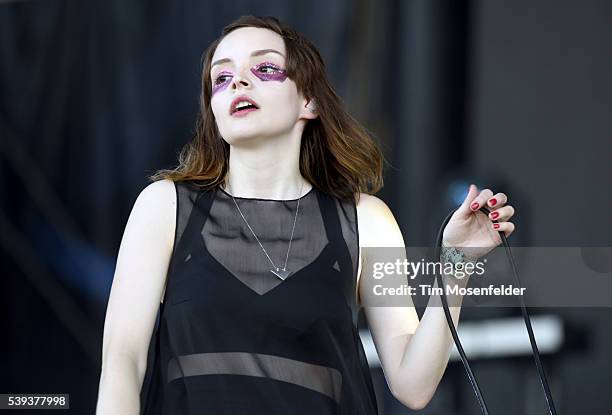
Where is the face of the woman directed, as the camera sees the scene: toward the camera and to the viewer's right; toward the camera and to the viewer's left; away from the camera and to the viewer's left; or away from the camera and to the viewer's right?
toward the camera and to the viewer's left

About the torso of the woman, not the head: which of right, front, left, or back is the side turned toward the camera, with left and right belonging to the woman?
front
